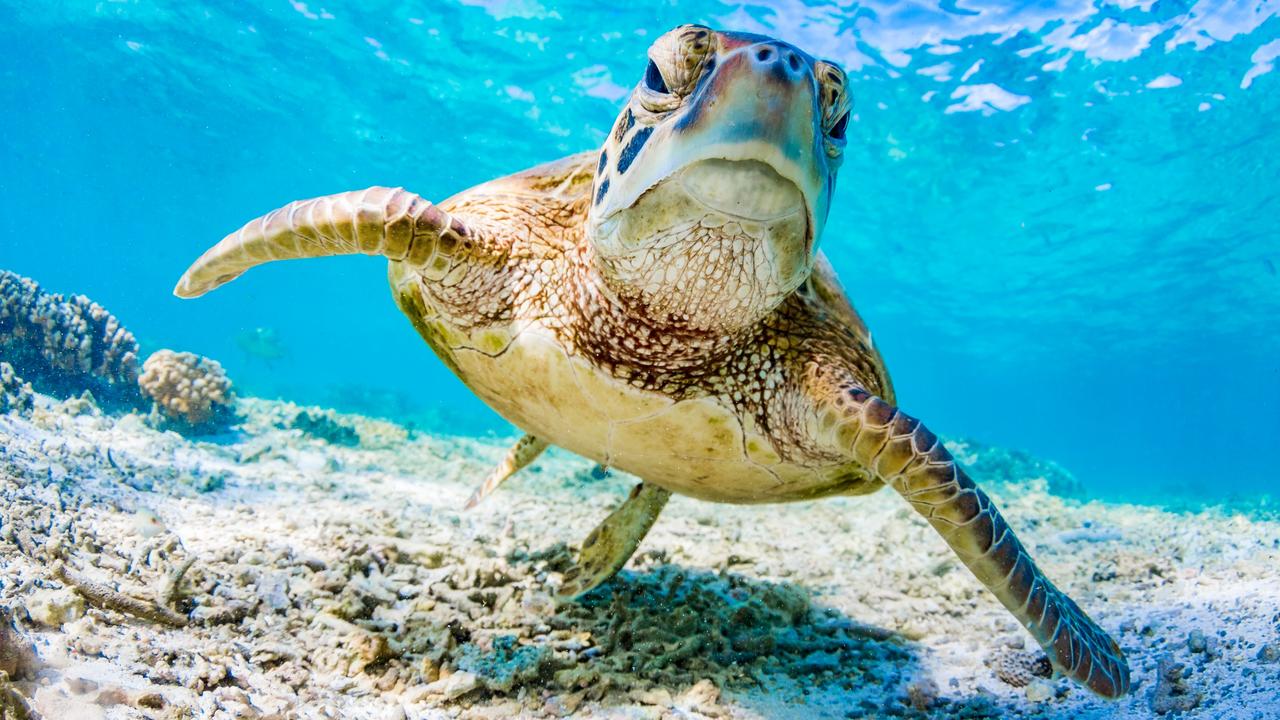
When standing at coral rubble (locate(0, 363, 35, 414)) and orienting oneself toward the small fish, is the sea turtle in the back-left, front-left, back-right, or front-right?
back-right

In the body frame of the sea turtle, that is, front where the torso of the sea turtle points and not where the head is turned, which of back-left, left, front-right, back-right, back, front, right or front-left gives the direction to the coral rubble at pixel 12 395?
back-right

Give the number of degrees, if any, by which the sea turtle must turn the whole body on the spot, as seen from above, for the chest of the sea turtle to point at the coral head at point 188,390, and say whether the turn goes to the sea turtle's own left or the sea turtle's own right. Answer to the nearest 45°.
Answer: approximately 135° to the sea turtle's own right

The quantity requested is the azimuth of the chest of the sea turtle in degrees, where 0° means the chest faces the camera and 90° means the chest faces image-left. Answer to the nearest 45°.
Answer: approximately 0°

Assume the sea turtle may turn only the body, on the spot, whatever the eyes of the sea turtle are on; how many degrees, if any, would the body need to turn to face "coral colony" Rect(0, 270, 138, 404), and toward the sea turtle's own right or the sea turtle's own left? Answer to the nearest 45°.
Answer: approximately 135° to the sea turtle's own right

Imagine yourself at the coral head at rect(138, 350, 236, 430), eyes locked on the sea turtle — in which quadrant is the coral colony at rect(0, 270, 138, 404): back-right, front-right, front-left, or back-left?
back-right
